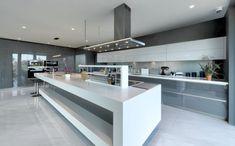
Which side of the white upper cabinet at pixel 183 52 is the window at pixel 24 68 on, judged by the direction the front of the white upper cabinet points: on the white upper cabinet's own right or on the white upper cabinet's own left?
on the white upper cabinet's own right

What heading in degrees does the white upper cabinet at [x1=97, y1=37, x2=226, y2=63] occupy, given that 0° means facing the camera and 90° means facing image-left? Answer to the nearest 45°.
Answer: approximately 45°

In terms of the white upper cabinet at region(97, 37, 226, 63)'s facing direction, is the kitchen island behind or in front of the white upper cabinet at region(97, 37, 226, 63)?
in front
